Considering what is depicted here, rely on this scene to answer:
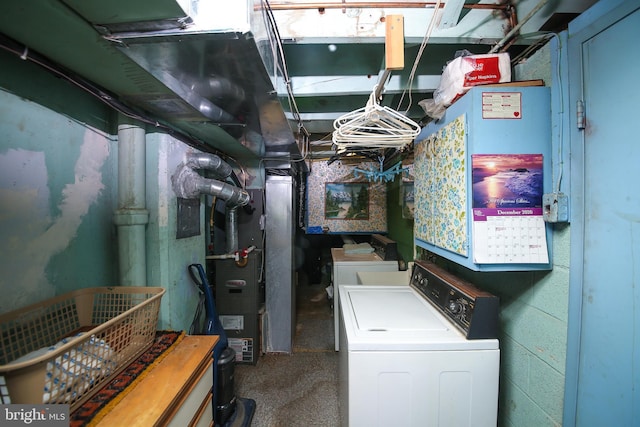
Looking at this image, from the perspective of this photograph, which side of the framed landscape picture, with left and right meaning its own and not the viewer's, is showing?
front

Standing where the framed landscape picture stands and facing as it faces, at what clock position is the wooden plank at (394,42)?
The wooden plank is roughly at 12 o'clock from the framed landscape picture.

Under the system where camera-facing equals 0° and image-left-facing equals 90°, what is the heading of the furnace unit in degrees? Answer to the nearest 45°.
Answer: approximately 0°

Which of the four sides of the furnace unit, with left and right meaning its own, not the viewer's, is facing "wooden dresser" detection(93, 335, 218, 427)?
front

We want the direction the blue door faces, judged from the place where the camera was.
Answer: facing the viewer and to the left of the viewer

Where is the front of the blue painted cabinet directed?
to the viewer's left
